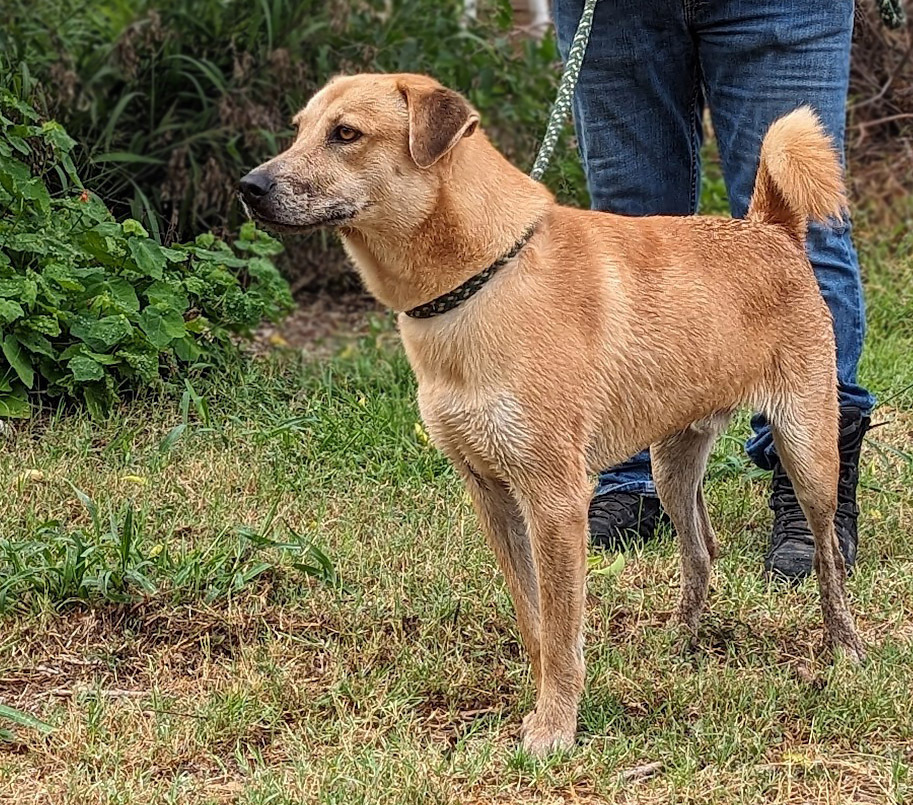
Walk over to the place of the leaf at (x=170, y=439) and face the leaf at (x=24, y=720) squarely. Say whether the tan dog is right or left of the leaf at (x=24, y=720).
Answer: left

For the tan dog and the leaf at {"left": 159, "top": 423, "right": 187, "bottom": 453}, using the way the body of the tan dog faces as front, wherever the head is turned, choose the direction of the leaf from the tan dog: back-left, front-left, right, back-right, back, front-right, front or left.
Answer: right

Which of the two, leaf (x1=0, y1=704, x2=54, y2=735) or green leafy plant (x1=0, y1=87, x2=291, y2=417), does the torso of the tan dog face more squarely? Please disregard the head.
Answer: the leaf

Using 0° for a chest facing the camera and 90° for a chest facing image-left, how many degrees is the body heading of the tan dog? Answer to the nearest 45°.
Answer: approximately 45°

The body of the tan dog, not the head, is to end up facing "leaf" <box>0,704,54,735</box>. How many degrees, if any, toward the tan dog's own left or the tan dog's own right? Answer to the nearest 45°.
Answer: approximately 45° to the tan dog's own right

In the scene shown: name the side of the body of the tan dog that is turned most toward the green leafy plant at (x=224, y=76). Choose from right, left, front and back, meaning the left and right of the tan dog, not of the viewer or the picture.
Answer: right

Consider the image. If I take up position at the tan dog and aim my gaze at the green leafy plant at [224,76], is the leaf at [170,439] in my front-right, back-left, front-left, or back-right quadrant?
front-left

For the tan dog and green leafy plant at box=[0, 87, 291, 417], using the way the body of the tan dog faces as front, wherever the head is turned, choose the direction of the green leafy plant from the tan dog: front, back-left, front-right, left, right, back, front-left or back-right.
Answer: right
